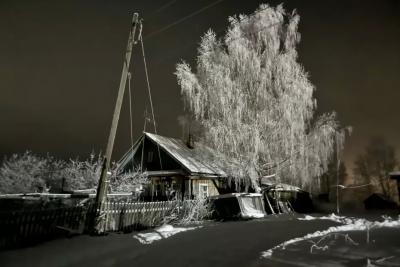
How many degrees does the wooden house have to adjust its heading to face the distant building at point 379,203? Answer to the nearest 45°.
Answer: approximately 135° to its left

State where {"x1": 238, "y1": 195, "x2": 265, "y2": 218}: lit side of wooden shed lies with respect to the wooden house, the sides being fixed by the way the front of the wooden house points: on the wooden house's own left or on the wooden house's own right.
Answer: on the wooden house's own left

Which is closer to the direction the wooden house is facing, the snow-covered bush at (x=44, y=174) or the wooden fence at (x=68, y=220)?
the wooden fence

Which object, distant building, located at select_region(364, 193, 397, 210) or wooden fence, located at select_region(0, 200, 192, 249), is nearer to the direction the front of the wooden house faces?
the wooden fence

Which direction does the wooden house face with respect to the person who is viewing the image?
facing the viewer and to the left of the viewer

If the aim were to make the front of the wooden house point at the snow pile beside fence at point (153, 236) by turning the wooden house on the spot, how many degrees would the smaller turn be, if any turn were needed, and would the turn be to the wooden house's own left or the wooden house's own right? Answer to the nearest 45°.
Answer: approximately 45° to the wooden house's own left

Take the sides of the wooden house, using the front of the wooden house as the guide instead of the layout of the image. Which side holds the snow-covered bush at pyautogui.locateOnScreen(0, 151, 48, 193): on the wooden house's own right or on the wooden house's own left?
on the wooden house's own right

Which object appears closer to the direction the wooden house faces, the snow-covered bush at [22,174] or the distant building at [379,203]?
the snow-covered bush

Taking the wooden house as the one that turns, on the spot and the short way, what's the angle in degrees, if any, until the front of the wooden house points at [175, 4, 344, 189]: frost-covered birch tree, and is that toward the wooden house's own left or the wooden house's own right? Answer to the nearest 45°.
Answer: approximately 90° to the wooden house's own left

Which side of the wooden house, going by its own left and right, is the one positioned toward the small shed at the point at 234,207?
left

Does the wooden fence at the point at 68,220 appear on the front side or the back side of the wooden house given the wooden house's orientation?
on the front side
